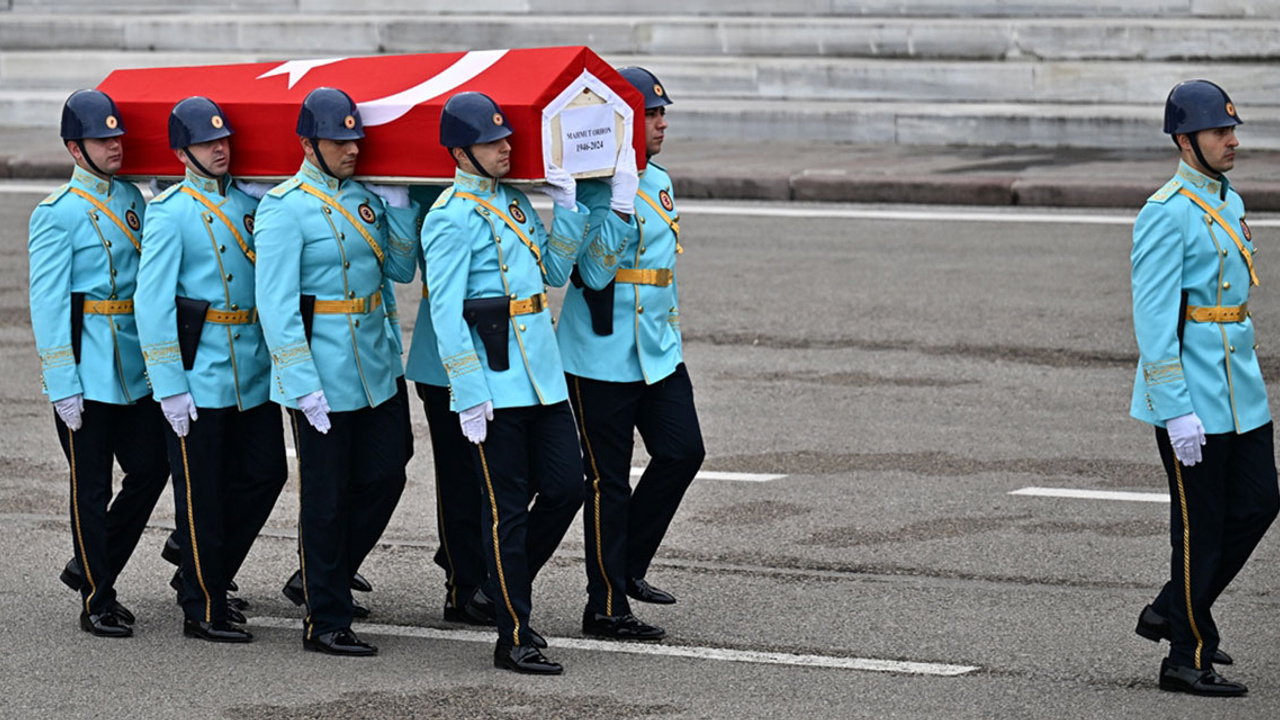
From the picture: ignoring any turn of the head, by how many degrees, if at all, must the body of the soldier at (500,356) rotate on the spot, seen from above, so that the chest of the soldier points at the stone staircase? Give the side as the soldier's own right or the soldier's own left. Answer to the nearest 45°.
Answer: approximately 135° to the soldier's own left

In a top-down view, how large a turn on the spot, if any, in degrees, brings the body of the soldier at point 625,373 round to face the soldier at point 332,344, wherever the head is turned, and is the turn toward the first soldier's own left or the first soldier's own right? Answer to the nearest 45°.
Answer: approximately 135° to the first soldier's own right

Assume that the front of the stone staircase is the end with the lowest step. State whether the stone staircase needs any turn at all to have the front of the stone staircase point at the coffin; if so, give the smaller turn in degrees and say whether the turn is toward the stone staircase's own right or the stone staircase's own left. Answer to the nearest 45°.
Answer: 0° — it already faces it

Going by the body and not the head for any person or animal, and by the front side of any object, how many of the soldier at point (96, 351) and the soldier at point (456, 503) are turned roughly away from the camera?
0

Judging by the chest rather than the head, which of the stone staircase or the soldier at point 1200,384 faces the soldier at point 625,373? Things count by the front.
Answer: the stone staircase

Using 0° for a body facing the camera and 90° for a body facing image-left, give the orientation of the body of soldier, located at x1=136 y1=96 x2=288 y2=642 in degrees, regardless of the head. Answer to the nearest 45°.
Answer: approximately 315°

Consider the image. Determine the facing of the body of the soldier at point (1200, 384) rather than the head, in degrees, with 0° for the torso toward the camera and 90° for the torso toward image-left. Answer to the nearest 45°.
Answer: approximately 315°

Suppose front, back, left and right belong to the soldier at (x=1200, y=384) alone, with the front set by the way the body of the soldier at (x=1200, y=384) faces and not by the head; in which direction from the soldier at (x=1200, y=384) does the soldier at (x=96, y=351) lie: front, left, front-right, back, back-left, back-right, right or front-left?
back-right

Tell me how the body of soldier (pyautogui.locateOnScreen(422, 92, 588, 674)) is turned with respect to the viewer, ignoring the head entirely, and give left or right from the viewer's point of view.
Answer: facing the viewer and to the right of the viewer

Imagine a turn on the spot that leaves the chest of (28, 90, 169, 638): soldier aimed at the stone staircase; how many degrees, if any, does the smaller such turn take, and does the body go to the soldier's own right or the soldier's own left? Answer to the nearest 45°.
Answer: approximately 90° to the soldier's own left

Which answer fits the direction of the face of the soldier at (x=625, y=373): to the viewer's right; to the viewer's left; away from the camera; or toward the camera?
to the viewer's right

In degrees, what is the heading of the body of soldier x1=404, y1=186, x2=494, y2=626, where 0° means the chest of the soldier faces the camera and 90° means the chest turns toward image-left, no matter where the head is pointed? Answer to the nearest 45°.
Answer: approximately 315°

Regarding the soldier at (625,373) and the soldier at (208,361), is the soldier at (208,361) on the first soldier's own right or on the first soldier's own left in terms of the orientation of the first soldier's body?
on the first soldier's own right

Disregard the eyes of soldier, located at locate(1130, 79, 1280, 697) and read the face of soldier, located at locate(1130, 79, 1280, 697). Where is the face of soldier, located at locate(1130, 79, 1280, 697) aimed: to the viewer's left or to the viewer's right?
to the viewer's right

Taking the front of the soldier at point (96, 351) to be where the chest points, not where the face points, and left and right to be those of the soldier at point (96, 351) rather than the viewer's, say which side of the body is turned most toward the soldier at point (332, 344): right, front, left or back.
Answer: front
